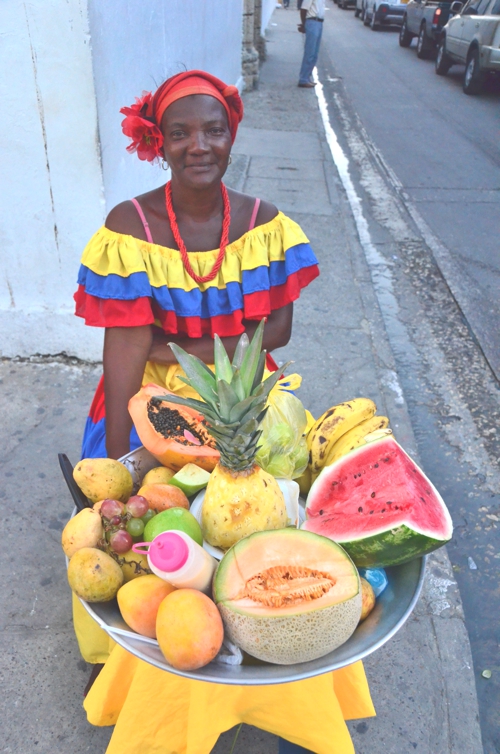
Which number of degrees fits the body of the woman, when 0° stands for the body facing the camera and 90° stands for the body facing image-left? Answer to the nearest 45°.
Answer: approximately 0°
